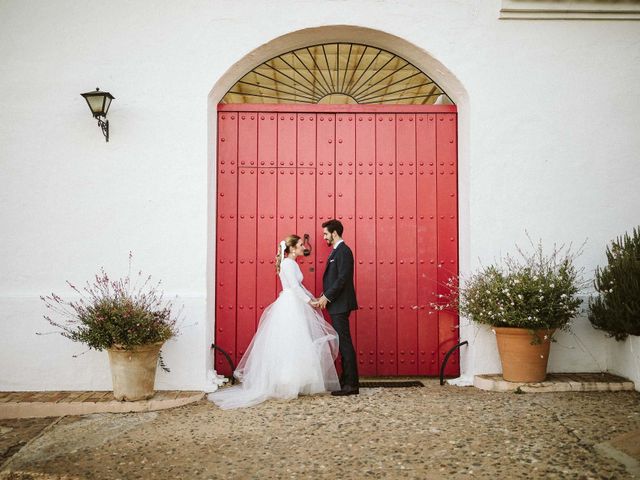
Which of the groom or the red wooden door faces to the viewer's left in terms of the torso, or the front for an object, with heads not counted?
the groom

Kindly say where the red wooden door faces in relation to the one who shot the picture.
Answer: facing the viewer

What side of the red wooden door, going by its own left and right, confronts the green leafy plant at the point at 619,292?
left

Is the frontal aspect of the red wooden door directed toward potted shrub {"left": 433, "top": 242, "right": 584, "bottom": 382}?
no

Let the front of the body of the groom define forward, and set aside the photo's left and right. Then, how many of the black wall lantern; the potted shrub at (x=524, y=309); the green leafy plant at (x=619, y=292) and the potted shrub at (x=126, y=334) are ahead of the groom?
2

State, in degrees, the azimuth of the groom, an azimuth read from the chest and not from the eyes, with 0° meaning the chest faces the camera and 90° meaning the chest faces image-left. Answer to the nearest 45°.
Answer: approximately 90°

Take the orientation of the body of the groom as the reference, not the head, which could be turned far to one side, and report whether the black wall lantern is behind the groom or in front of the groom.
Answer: in front

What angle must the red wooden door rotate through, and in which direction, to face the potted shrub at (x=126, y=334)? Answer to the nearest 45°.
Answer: approximately 45° to its right

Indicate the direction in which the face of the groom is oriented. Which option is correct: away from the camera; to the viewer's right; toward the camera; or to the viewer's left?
to the viewer's left

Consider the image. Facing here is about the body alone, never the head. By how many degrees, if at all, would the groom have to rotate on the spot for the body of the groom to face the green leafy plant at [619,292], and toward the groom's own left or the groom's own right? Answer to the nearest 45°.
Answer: approximately 180°

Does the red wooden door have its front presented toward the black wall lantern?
no

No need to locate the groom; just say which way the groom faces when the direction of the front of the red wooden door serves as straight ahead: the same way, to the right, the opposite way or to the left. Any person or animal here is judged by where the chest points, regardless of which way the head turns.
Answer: to the right

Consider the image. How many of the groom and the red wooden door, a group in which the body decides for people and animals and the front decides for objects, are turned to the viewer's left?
1
